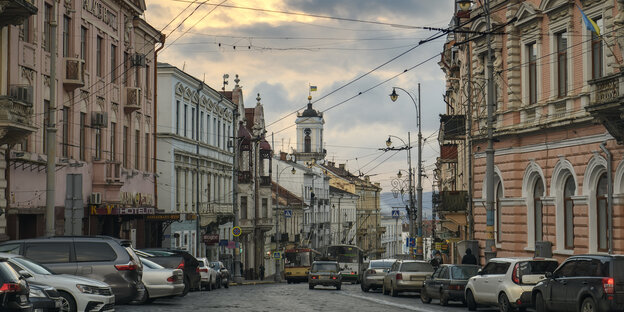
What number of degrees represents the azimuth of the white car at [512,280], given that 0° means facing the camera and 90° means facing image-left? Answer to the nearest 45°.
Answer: approximately 135°

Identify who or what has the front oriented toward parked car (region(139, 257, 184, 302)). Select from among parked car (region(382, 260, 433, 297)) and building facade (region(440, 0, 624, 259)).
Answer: the building facade

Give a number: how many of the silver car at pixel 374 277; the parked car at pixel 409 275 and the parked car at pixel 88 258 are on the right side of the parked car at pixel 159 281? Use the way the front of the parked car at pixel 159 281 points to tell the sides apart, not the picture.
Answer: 2

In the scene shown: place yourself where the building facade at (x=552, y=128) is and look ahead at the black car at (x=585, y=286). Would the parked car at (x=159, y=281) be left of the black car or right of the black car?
right

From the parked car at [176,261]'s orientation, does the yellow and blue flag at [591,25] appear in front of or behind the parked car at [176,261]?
behind

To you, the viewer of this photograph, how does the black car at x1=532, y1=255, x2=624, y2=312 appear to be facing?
facing away from the viewer and to the left of the viewer

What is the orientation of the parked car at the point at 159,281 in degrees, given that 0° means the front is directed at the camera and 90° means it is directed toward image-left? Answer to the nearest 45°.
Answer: approximately 135°

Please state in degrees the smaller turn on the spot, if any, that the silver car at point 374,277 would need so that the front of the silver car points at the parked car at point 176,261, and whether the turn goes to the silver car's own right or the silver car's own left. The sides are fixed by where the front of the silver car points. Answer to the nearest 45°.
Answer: approximately 90° to the silver car's own left

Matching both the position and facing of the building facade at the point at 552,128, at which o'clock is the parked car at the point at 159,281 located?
The parked car is roughly at 12 o'clock from the building facade.

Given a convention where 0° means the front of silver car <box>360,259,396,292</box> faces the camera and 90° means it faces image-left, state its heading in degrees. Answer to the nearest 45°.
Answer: approximately 135°
